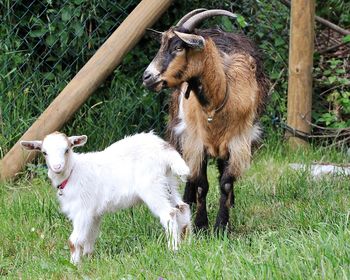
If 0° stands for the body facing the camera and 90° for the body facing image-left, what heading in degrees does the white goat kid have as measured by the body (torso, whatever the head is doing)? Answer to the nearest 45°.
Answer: approximately 90°

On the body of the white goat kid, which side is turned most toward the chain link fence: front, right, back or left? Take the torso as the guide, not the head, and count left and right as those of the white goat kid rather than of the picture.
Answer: right

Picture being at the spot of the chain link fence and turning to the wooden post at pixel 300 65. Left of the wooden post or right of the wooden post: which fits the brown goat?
right

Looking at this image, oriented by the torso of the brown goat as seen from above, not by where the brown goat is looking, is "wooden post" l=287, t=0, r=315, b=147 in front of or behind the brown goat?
behind

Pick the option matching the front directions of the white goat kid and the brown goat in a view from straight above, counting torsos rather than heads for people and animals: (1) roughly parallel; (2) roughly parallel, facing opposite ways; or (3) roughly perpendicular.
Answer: roughly perpendicular

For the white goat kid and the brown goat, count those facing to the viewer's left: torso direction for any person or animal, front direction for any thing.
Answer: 1

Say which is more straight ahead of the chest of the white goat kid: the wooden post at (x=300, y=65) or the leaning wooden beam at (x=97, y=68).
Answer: the leaning wooden beam

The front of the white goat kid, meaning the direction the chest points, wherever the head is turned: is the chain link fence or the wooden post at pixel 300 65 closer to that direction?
the chain link fence

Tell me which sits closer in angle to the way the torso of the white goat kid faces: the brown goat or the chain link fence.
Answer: the chain link fence

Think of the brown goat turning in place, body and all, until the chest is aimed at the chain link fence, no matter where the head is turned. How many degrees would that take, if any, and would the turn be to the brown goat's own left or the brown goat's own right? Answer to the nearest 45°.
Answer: approximately 135° to the brown goat's own right

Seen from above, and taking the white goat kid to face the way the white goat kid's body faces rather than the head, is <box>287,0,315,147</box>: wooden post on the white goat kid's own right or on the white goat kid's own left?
on the white goat kid's own right
